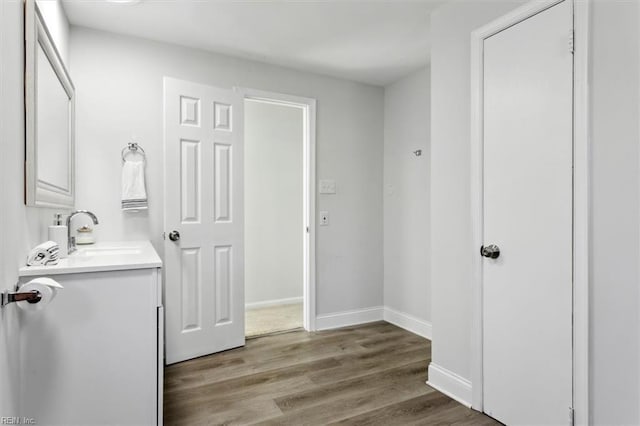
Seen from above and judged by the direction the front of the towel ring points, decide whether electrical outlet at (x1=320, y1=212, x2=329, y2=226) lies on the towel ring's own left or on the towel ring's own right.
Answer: on the towel ring's own left

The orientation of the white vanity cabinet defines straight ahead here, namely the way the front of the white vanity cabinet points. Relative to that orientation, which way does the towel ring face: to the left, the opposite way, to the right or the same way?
to the right

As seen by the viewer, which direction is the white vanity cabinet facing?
to the viewer's right

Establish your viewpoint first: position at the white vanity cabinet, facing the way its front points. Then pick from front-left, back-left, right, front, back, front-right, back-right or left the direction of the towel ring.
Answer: left

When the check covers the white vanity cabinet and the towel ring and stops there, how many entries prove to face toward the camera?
1

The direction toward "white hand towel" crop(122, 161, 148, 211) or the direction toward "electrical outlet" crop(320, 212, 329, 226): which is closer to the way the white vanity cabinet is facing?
the electrical outlet

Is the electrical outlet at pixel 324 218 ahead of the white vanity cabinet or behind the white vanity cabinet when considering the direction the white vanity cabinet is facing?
ahead

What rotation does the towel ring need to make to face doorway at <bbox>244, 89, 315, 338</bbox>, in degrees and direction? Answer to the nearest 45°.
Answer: approximately 135° to its left

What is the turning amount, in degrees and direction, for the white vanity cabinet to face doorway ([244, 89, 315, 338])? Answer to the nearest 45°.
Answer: approximately 45° to its left

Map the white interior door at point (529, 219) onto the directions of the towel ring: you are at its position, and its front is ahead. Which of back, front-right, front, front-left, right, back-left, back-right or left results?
front-left

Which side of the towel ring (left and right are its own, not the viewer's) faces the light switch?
left

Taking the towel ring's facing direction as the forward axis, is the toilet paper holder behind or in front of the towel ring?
in front
